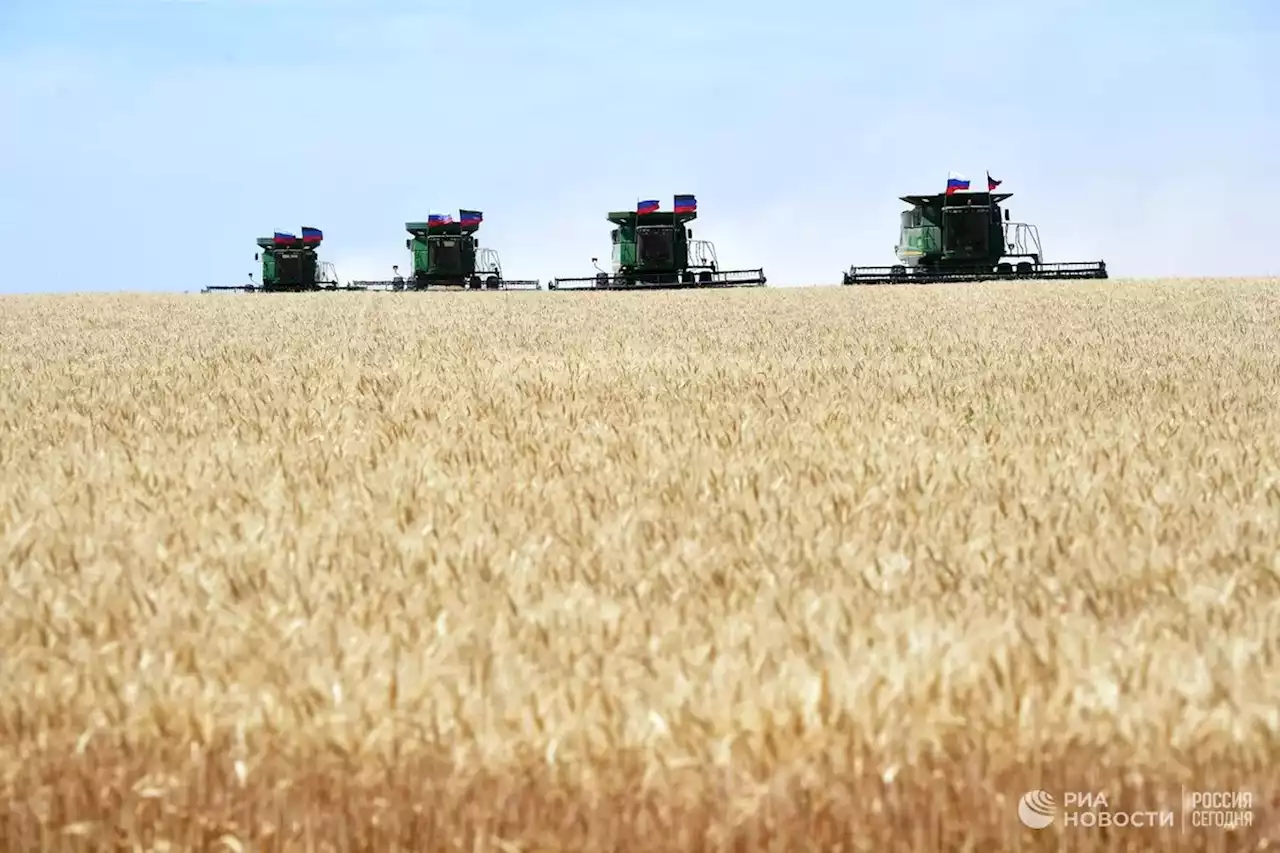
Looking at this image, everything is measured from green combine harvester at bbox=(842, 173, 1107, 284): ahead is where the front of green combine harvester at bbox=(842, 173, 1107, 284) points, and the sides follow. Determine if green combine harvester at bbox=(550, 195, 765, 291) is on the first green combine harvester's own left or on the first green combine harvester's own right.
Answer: on the first green combine harvester's own right

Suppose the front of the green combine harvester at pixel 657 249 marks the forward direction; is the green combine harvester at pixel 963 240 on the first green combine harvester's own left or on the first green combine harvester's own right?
on the first green combine harvester's own left

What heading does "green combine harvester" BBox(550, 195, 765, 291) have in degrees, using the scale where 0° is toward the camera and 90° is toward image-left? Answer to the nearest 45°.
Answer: approximately 0°

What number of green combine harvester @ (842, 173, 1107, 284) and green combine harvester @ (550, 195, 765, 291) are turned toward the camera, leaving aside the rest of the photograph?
2
